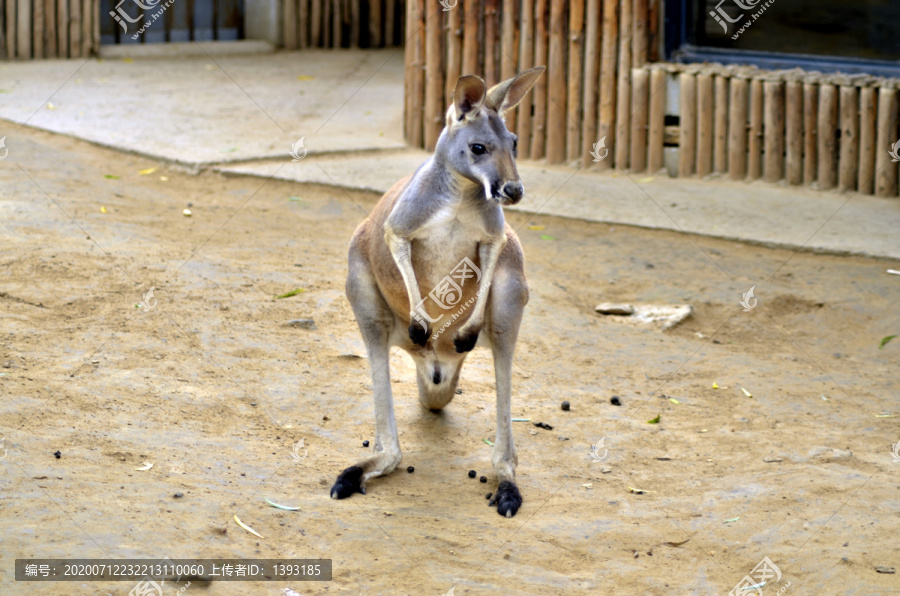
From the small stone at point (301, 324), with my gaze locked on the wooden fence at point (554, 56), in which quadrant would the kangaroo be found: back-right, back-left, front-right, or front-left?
back-right

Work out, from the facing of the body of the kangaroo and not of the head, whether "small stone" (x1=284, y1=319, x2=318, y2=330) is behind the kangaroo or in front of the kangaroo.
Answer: behind

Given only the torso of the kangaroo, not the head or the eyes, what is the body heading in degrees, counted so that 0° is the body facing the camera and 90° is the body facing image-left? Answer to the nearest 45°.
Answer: approximately 0°

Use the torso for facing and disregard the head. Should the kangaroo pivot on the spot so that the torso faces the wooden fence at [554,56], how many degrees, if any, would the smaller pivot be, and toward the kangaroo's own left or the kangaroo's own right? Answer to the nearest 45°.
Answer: approximately 180°

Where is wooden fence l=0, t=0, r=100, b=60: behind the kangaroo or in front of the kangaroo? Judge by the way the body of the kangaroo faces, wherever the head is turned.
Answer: behind

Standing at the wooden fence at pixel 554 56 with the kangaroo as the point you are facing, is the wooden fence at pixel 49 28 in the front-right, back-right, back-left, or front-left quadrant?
back-right

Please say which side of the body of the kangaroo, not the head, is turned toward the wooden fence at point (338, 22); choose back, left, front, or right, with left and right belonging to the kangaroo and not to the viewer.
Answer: back
